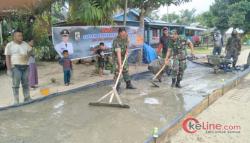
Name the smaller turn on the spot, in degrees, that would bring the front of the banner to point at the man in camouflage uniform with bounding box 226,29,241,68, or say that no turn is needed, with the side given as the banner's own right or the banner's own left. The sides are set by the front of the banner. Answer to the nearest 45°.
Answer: approximately 90° to the banner's own left

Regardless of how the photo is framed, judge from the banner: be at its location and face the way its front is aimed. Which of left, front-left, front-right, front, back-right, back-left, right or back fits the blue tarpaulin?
back-left

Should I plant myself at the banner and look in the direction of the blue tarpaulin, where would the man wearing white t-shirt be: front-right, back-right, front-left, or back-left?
back-right

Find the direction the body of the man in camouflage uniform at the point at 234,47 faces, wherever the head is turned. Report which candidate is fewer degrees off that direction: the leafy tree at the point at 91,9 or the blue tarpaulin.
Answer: the blue tarpaulin
